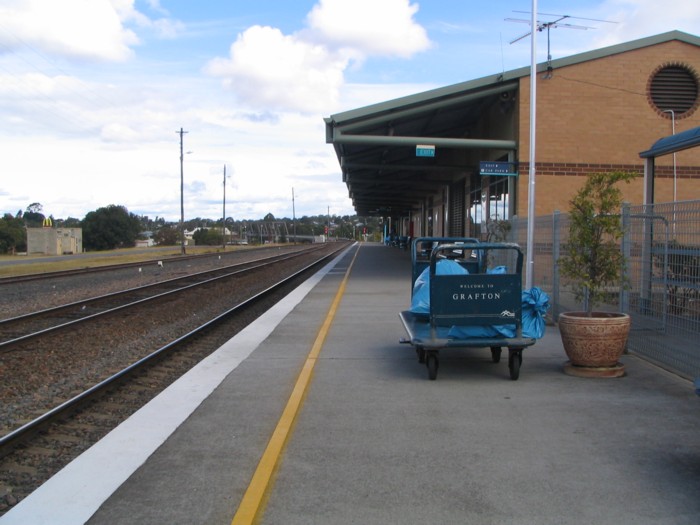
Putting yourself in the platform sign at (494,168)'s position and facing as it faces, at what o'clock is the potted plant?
The potted plant is roughly at 12 o'clock from the platform sign.

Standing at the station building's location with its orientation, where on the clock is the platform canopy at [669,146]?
The platform canopy is roughly at 9 o'clock from the station building.

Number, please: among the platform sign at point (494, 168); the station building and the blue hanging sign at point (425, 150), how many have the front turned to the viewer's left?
1

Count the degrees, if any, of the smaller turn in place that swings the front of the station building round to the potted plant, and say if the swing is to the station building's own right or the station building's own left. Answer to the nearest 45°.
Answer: approximately 90° to the station building's own left

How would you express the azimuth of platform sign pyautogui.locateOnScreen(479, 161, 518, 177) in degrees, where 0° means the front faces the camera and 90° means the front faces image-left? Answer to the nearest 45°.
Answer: approximately 0°

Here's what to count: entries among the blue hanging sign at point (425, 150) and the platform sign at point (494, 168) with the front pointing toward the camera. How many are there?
2

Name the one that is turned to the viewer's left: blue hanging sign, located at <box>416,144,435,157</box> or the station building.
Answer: the station building

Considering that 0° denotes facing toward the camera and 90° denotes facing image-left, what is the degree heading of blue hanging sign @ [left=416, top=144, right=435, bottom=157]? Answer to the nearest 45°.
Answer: approximately 0°

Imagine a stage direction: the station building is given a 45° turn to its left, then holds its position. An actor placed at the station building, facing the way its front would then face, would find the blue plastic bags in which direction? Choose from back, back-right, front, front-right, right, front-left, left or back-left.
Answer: front-left

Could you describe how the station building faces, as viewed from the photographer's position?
facing to the left of the viewer

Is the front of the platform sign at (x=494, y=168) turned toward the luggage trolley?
yes

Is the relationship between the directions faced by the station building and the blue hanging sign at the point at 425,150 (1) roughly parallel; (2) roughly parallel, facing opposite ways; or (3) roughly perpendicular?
roughly perpendicular
